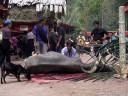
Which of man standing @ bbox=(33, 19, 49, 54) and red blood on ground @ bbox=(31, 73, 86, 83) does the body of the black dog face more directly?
the red blood on ground

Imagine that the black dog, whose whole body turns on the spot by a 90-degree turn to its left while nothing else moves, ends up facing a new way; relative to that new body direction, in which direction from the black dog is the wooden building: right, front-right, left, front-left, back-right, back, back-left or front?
front

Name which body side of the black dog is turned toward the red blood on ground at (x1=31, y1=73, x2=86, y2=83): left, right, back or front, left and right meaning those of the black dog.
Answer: front

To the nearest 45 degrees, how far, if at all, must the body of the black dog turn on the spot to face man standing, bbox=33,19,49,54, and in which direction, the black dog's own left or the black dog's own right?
approximately 45° to the black dog's own left

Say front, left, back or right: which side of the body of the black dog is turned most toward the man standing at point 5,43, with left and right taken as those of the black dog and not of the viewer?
left

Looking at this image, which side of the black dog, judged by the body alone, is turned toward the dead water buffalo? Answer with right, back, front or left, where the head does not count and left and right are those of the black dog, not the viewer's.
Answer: front
